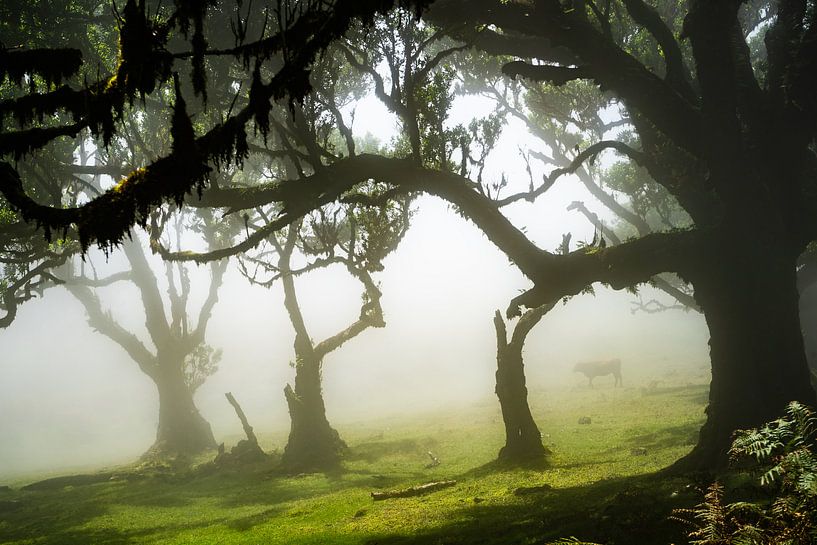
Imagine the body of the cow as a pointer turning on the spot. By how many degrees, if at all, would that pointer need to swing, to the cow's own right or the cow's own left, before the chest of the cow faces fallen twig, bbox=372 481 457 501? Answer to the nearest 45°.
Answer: approximately 90° to the cow's own left

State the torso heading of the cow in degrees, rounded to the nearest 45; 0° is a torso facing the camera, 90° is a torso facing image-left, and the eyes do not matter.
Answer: approximately 90°

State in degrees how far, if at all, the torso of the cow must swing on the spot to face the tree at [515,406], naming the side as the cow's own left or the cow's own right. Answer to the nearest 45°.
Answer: approximately 90° to the cow's own left

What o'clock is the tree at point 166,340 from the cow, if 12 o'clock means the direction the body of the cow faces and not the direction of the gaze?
The tree is roughly at 11 o'clock from the cow.

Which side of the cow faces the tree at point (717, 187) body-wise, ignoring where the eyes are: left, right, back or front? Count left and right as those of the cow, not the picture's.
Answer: left

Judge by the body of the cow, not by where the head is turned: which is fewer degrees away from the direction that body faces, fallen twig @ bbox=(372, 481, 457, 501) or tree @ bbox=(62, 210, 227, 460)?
the tree
